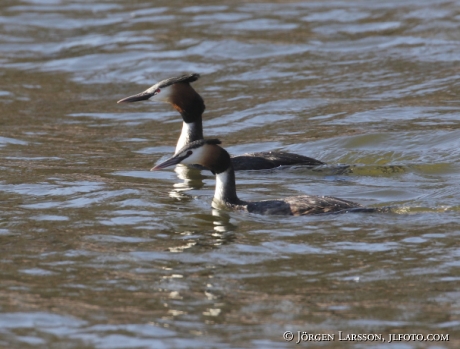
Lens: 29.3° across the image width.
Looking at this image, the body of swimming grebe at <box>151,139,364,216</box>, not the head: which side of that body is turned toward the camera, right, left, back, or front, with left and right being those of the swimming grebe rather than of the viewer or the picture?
left

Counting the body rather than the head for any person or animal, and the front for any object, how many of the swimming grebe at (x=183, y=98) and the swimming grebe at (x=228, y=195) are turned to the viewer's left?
2

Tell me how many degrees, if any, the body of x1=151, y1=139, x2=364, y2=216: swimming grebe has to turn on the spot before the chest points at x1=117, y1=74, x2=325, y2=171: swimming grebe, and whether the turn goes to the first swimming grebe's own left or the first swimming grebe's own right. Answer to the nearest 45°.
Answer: approximately 90° to the first swimming grebe's own right

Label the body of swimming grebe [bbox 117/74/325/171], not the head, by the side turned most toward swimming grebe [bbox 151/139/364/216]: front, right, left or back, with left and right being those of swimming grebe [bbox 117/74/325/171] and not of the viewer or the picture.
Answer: left

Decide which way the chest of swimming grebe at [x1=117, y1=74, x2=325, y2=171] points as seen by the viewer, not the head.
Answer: to the viewer's left
